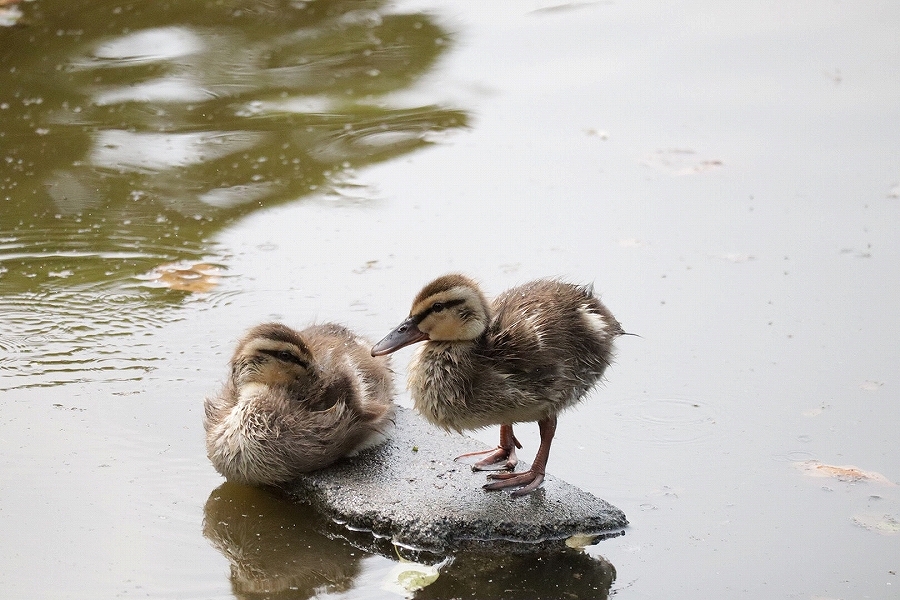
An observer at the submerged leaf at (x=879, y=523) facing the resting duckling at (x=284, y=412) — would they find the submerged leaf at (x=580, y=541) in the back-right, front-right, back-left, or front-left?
front-left

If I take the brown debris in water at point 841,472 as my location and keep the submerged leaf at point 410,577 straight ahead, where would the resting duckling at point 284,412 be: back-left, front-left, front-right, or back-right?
front-right

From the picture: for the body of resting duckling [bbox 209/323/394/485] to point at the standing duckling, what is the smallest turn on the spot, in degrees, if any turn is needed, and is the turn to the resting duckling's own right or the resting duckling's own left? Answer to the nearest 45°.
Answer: approximately 135° to the resting duckling's own left

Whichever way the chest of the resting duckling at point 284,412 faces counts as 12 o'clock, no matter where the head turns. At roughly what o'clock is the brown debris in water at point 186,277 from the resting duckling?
The brown debris in water is roughly at 4 o'clock from the resting duckling.

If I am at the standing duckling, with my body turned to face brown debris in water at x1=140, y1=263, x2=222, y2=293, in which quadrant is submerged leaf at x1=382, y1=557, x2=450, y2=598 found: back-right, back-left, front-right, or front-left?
back-left

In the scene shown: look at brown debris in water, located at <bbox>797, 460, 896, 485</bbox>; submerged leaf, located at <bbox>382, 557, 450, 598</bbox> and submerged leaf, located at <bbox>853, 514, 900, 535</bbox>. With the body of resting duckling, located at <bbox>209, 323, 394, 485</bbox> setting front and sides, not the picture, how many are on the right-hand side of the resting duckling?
0

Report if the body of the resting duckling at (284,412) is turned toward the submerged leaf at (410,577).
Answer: no

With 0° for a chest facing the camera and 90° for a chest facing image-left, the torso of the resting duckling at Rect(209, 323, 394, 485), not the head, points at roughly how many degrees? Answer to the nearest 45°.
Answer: approximately 45°

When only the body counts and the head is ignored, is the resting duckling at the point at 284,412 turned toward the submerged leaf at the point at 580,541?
no

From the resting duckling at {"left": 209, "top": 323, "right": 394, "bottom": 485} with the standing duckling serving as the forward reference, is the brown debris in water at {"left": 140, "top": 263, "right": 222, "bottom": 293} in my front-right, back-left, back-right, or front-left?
back-left

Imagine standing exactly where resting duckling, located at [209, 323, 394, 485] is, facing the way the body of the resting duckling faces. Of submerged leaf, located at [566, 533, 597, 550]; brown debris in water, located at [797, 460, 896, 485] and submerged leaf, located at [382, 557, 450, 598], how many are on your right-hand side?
0
